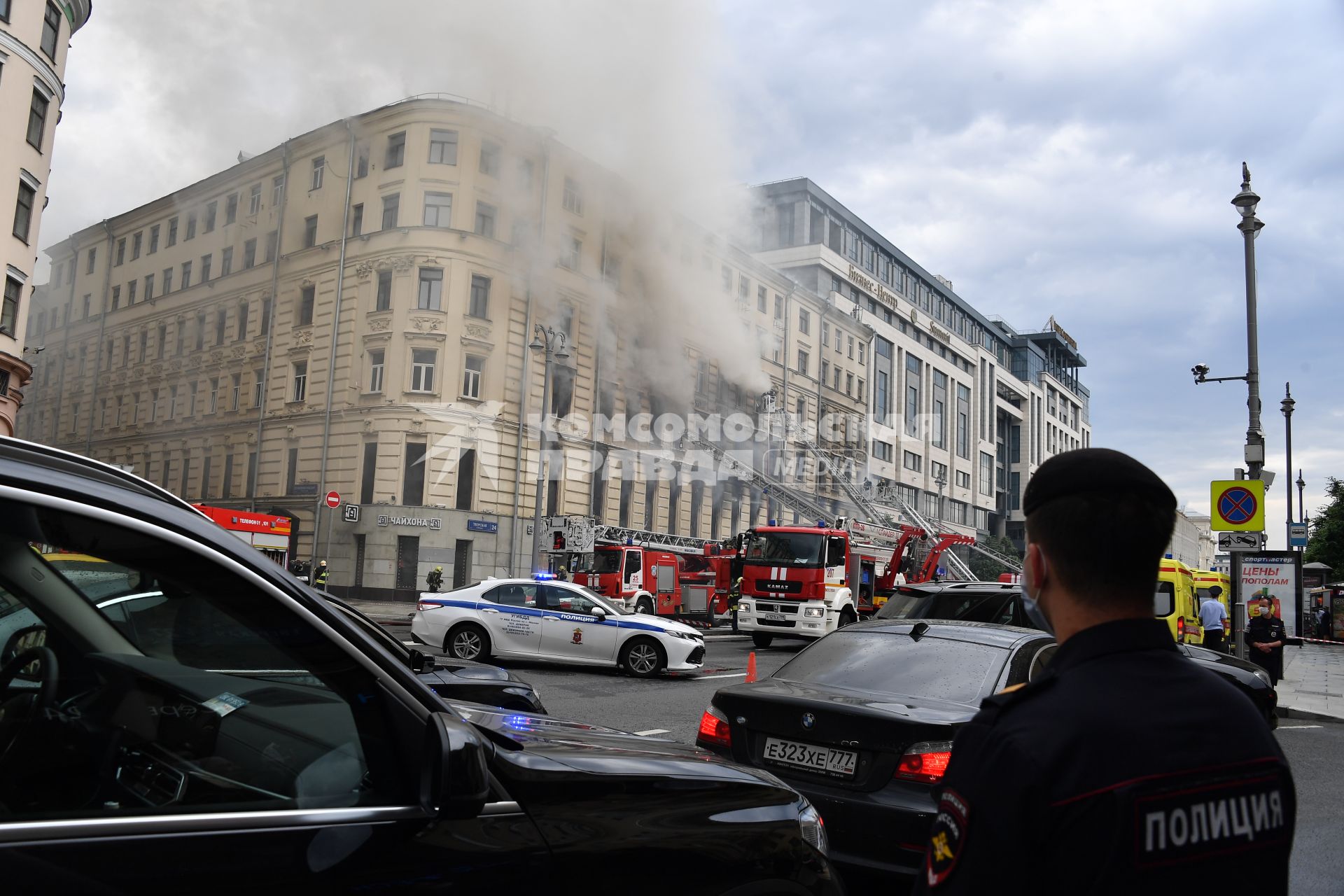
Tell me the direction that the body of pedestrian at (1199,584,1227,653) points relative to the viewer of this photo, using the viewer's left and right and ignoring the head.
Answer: facing away from the viewer

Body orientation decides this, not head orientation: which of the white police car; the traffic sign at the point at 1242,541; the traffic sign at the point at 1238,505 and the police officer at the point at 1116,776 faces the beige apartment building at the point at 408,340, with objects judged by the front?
the police officer

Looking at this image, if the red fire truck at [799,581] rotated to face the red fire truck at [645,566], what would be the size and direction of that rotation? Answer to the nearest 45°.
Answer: approximately 90° to its right

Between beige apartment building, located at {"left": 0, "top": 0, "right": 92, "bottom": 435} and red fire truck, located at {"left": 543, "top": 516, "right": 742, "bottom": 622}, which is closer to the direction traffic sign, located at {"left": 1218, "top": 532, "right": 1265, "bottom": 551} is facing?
the beige apartment building

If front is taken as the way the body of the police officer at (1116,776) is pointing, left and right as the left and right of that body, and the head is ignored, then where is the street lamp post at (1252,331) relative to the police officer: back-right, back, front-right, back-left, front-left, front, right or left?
front-right

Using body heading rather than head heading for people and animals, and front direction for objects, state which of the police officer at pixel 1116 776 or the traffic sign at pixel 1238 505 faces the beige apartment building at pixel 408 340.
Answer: the police officer

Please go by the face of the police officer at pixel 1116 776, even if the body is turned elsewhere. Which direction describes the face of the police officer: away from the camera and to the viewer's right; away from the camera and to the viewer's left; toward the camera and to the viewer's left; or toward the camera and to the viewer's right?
away from the camera and to the viewer's left

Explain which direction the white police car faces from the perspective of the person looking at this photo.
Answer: facing to the right of the viewer

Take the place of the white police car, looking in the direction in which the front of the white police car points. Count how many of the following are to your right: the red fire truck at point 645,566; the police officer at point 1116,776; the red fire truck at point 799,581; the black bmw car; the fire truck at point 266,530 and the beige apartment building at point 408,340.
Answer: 2

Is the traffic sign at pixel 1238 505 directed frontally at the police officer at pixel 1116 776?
yes
